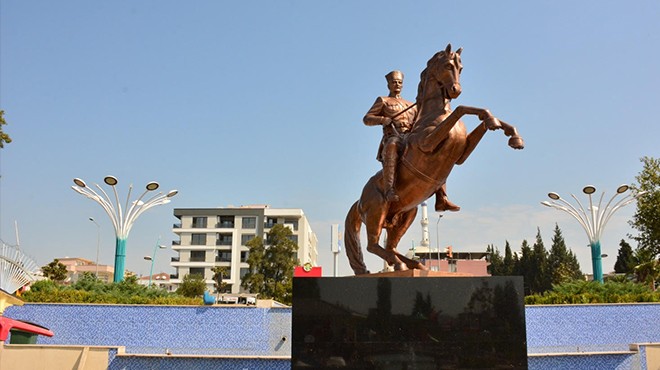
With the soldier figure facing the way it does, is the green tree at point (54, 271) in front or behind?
behind

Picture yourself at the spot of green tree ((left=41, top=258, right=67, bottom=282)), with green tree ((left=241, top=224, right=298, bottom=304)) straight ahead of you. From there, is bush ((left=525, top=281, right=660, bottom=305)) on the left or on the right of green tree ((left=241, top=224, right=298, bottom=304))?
right

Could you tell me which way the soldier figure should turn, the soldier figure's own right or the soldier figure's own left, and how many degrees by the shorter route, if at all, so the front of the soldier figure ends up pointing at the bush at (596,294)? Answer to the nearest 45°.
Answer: approximately 90° to the soldier figure's own left

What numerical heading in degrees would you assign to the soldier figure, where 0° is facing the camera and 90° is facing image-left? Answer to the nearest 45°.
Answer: approximately 315°

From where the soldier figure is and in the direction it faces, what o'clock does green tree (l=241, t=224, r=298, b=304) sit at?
The green tree is roughly at 7 o'clock from the soldier figure.
